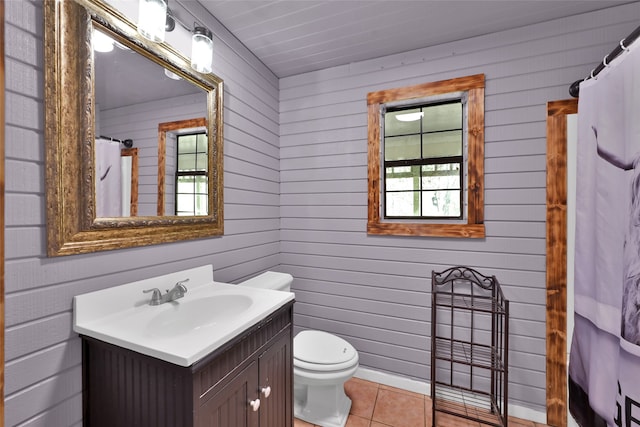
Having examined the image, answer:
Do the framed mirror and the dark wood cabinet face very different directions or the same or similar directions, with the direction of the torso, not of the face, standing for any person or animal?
same or similar directions

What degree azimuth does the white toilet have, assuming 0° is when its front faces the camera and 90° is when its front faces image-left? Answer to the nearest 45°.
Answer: approximately 315°

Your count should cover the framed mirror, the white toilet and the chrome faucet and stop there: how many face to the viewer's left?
0

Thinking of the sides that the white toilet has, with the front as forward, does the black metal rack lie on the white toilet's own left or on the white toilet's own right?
on the white toilet's own left

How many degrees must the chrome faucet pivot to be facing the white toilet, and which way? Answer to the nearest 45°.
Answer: approximately 45° to its left

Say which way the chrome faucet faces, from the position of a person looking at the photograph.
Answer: facing the viewer and to the right of the viewer
